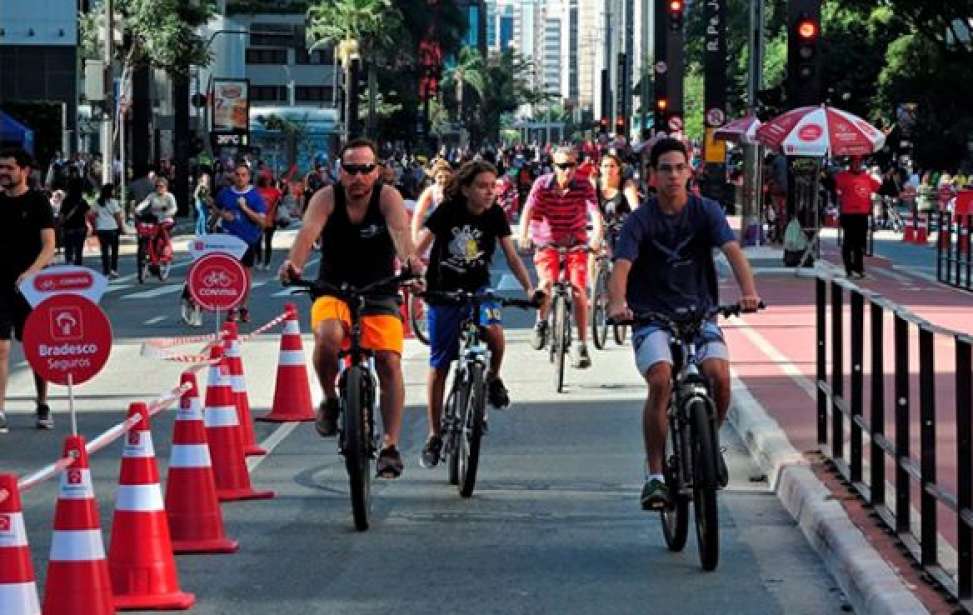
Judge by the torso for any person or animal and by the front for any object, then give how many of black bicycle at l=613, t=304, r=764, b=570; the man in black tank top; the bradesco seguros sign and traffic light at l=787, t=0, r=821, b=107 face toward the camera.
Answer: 4

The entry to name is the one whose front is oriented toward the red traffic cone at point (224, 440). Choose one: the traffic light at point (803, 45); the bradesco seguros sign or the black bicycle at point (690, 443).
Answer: the traffic light

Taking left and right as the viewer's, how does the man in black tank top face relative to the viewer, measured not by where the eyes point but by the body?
facing the viewer

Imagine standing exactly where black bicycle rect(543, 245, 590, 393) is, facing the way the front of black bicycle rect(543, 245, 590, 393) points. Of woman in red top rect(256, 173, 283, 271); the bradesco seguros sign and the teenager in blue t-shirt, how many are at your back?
1

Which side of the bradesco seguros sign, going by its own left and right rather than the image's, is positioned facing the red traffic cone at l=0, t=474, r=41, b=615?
front

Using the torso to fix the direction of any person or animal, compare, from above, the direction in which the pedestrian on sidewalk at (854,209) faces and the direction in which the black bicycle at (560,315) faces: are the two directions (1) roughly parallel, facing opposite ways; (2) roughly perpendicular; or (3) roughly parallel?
roughly parallel

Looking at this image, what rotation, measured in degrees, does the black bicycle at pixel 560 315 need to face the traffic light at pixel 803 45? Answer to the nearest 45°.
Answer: approximately 180°

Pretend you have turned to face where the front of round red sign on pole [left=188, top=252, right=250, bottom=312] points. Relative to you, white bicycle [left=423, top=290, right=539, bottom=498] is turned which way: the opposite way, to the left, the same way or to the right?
the same way

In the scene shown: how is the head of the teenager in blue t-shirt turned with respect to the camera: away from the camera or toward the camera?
toward the camera

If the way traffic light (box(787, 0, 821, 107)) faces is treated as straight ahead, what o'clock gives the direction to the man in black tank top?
The man in black tank top is roughly at 12 o'clock from the traffic light.

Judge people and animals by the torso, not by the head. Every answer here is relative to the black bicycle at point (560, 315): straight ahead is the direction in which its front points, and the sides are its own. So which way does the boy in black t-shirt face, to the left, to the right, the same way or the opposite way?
the same way

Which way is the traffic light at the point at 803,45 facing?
toward the camera

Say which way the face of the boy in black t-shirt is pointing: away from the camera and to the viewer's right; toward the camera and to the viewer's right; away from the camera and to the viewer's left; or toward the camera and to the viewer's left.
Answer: toward the camera and to the viewer's right

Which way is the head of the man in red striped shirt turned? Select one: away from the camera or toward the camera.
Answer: toward the camera

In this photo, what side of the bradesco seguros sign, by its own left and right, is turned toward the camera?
front

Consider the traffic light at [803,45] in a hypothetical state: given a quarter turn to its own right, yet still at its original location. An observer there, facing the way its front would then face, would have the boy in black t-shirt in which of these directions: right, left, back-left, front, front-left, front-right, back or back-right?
left

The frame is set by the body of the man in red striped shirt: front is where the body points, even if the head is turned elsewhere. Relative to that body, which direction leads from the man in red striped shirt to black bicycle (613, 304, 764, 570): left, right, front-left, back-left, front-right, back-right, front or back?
front

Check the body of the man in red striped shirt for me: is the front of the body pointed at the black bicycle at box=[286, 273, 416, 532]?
yes

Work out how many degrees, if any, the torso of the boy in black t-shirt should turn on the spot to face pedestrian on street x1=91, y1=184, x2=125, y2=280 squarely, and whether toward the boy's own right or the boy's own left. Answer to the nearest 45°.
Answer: approximately 180°

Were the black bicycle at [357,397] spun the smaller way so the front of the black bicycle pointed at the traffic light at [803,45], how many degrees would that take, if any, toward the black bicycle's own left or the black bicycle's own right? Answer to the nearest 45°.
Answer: approximately 180°
